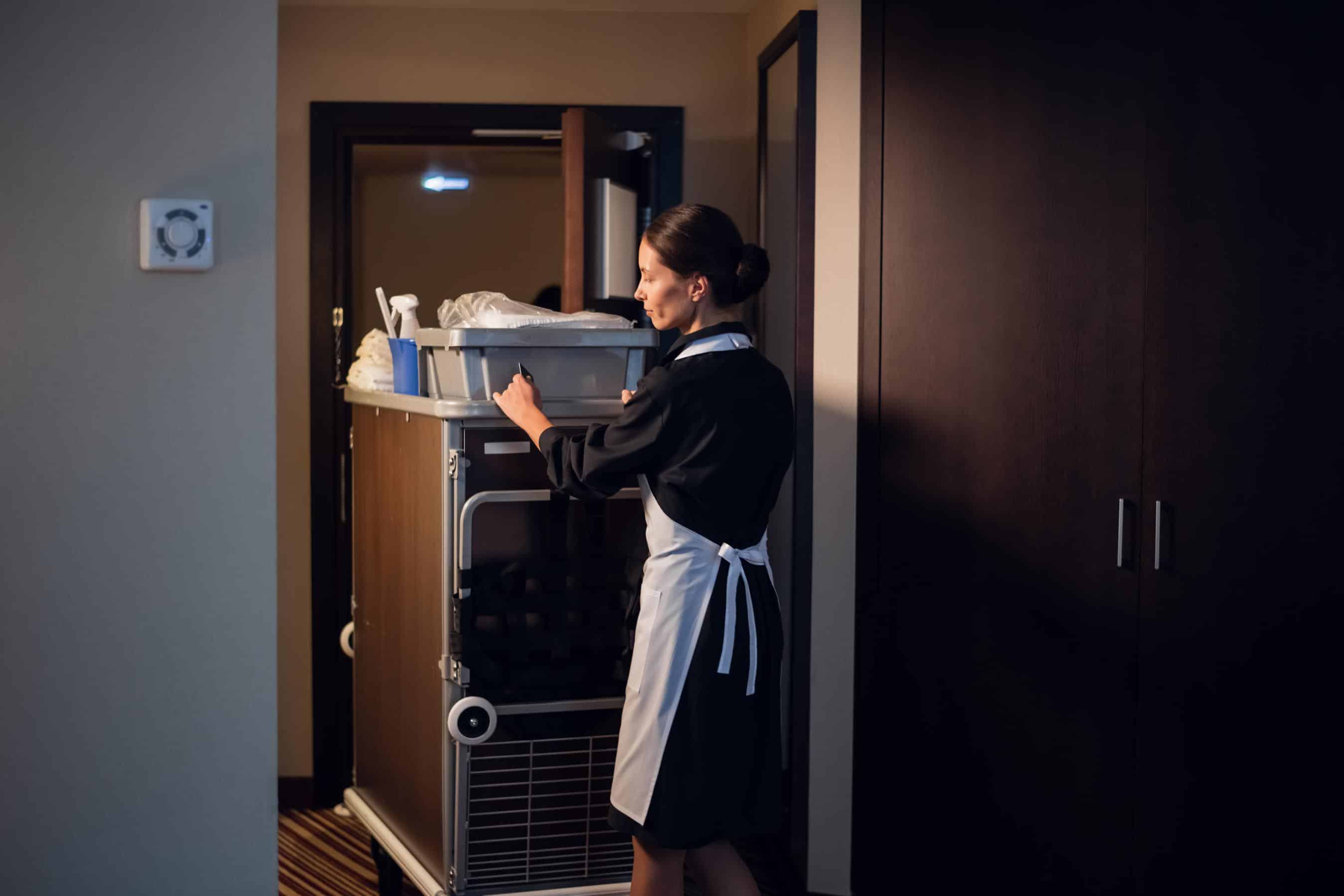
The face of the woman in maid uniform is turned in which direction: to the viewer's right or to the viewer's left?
to the viewer's left

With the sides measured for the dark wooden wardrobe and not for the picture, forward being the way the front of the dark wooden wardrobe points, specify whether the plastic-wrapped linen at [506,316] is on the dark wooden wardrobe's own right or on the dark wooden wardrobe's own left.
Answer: on the dark wooden wardrobe's own right

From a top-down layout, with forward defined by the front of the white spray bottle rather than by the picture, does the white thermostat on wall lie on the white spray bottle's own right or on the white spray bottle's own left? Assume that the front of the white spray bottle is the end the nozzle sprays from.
on the white spray bottle's own left

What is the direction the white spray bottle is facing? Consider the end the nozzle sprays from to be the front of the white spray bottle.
to the viewer's left

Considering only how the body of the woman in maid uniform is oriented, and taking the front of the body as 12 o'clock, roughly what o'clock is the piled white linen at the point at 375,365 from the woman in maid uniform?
The piled white linen is roughly at 12 o'clock from the woman in maid uniform.

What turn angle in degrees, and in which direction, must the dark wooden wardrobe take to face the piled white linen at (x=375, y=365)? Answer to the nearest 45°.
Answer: approximately 90° to its right
